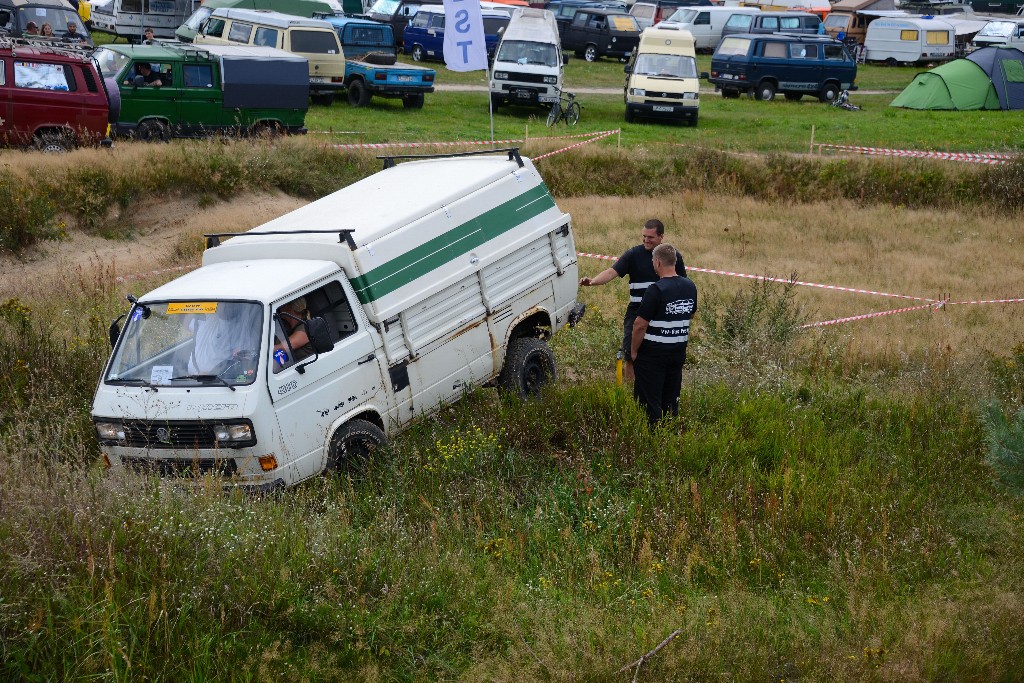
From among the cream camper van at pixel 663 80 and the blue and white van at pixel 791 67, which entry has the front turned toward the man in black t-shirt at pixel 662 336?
the cream camper van

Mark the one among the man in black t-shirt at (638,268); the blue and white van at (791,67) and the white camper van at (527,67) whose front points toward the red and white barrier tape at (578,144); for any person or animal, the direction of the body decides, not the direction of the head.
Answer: the white camper van

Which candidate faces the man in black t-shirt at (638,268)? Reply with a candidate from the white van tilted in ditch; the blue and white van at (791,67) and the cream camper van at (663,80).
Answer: the cream camper van

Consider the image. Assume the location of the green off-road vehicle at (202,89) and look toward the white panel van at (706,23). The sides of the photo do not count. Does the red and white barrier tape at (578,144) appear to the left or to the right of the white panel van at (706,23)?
right

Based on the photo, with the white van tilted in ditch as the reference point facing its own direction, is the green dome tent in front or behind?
behind

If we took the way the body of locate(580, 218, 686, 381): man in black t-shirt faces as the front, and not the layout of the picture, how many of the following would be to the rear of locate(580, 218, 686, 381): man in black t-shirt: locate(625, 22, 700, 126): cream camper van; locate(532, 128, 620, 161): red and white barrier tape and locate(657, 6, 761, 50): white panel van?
3
